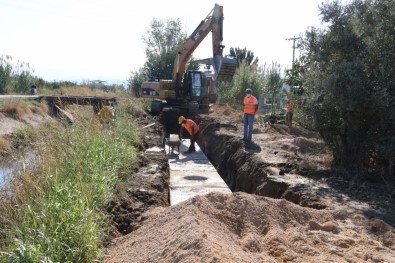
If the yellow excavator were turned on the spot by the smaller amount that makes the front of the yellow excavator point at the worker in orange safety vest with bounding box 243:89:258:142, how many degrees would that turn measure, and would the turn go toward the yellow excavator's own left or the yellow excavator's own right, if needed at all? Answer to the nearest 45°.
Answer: approximately 45° to the yellow excavator's own right

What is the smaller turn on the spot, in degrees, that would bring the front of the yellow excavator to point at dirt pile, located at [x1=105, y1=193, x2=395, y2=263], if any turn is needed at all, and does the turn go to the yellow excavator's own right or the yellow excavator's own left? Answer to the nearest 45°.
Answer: approximately 45° to the yellow excavator's own right

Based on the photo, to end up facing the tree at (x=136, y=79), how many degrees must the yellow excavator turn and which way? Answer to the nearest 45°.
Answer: approximately 135° to its left

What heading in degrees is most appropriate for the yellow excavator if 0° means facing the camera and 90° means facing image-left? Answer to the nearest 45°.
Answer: approximately 315°

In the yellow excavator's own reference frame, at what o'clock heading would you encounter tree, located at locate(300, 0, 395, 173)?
The tree is roughly at 1 o'clock from the yellow excavator.
